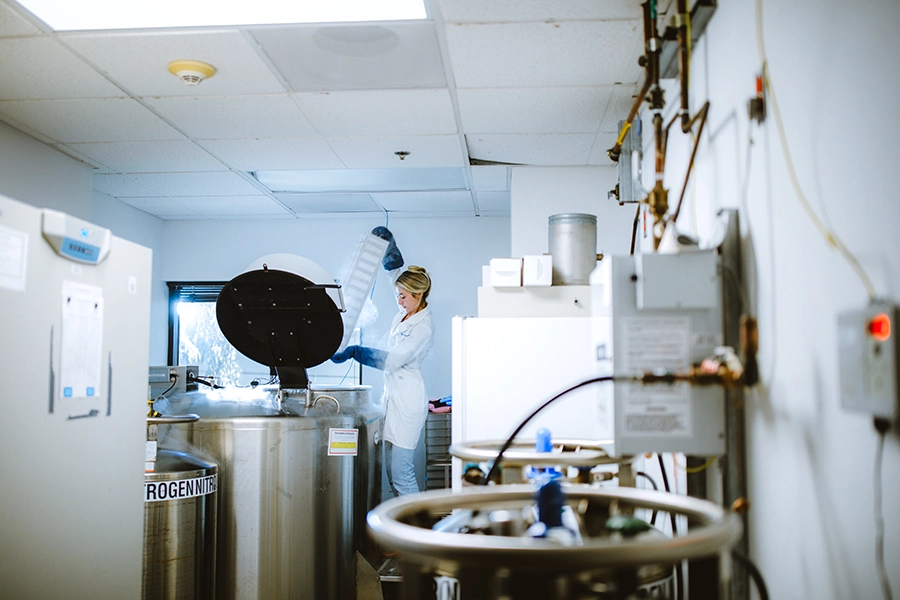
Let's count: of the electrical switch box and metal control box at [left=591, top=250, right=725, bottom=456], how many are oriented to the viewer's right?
0

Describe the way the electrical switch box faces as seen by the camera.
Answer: facing the viewer and to the left of the viewer

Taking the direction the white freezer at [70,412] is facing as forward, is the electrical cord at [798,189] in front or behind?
in front

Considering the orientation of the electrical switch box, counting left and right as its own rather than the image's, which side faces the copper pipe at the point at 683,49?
right

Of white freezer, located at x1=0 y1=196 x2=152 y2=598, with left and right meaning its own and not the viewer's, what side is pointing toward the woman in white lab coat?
left

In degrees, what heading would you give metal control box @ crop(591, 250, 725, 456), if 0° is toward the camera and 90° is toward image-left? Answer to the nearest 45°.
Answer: approximately 0°

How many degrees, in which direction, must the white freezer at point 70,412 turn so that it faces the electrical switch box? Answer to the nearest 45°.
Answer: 0° — it already faces it

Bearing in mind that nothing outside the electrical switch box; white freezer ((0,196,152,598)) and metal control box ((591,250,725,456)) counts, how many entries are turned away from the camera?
0
